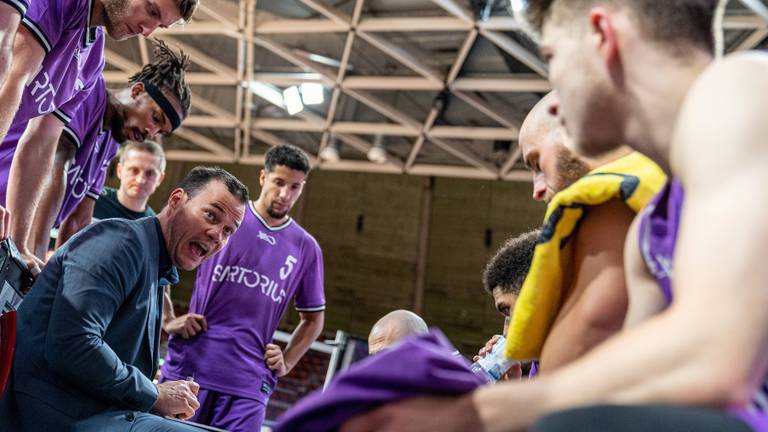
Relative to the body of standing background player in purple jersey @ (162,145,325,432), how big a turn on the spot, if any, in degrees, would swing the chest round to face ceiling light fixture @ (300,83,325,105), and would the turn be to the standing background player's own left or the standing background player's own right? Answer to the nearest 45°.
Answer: approximately 180°

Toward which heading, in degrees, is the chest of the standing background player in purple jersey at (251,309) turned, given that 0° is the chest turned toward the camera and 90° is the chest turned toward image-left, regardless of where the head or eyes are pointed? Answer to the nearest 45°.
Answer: approximately 0°
